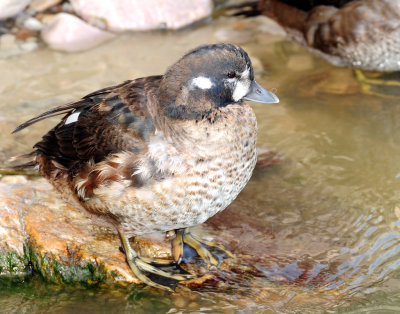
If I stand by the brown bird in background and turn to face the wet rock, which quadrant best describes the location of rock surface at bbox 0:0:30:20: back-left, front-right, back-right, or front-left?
front-right

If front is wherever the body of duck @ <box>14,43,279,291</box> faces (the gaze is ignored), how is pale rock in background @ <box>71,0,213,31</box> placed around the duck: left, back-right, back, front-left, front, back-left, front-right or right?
back-left

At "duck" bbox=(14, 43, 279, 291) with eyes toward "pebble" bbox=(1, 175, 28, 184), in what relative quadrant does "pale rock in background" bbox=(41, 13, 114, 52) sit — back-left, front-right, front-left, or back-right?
front-right

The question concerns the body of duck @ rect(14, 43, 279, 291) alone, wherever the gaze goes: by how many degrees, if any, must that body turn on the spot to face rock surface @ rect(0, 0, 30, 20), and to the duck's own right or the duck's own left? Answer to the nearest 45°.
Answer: approximately 135° to the duck's own left

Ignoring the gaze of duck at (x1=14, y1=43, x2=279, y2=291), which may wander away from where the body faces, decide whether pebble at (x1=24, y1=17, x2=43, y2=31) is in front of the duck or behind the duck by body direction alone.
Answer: behind

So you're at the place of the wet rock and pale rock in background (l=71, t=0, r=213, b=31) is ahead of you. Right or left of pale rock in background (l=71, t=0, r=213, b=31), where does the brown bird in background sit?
right

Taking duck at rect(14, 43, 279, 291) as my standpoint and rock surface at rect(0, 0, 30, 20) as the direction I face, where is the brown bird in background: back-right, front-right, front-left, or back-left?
front-right

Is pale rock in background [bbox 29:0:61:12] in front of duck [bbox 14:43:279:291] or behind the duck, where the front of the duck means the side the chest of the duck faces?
behind

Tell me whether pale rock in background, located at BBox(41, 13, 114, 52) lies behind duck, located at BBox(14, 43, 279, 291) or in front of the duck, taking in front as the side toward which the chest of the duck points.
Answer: behind

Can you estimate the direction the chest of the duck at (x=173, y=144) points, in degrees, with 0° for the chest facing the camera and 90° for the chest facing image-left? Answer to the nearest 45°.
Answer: approximately 315°

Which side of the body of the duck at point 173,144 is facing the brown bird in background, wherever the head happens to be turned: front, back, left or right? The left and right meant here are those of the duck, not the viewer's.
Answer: left
